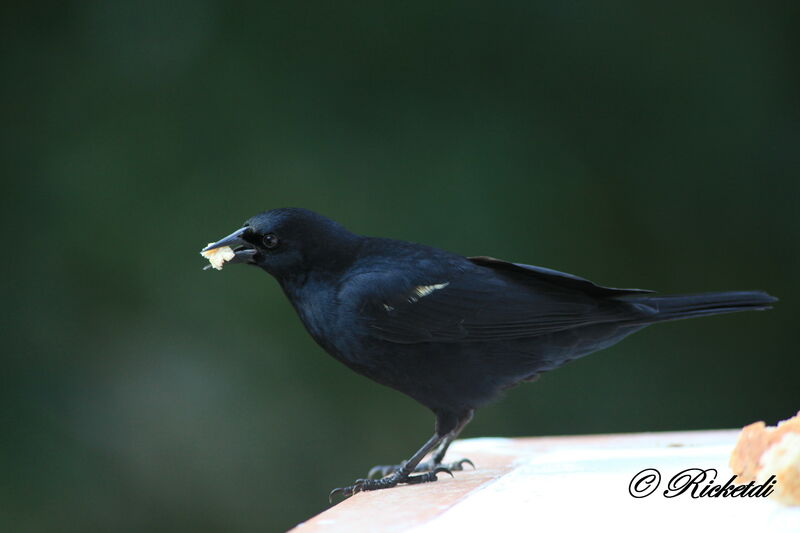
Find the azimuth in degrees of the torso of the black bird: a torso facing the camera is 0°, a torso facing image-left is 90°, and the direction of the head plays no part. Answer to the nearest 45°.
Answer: approximately 90°

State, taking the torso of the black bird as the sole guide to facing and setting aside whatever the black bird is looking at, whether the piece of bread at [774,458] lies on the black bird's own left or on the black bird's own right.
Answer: on the black bird's own left
